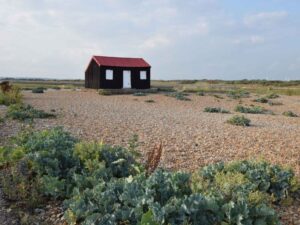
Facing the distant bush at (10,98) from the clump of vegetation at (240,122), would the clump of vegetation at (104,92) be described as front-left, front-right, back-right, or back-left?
front-right

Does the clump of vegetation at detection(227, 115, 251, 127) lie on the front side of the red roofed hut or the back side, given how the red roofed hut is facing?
on the front side

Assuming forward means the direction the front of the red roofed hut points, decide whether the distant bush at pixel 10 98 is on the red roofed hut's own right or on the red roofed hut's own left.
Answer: on the red roofed hut's own right

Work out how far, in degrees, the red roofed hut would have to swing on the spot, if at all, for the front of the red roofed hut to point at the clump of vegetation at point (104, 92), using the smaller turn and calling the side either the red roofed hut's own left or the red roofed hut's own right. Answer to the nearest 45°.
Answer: approximately 45° to the red roofed hut's own right

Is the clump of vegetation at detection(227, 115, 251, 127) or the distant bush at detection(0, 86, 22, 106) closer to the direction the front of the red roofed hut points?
the clump of vegetation

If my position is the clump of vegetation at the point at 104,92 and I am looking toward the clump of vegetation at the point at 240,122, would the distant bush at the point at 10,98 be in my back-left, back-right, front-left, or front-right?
front-right
